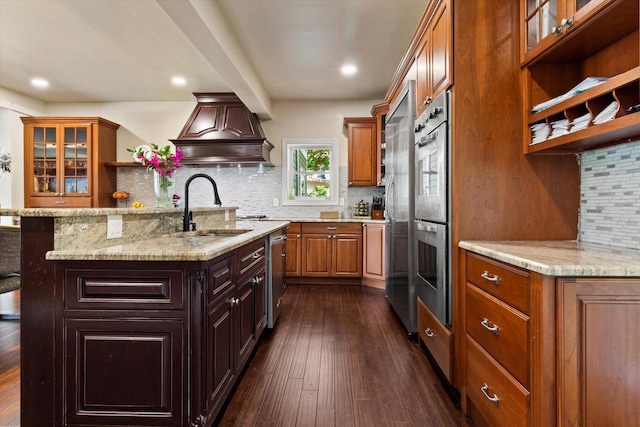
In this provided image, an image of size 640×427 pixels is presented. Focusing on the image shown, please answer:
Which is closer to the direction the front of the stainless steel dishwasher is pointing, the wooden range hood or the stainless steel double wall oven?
the stainless steel double wall oven

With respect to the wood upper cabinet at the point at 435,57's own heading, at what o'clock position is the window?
The window is roughly at 2 o'clock from the wood upper cabinet.

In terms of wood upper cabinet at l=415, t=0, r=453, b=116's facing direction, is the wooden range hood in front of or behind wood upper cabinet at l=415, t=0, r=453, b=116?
in front

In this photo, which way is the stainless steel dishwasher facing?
to the viewer's right

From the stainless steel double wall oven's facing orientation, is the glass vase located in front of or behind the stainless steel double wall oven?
in front

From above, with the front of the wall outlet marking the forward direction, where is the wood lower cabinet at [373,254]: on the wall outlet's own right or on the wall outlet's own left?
on the wall outlet's own left

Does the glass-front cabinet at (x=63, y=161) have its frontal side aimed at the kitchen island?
yes

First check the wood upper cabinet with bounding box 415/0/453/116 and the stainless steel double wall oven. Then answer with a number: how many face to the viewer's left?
2

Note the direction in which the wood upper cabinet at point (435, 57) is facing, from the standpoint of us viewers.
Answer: facing to the left of the viewer

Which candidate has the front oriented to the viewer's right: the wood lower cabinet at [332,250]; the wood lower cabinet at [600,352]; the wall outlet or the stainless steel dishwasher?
the stainless steel dishwasher
